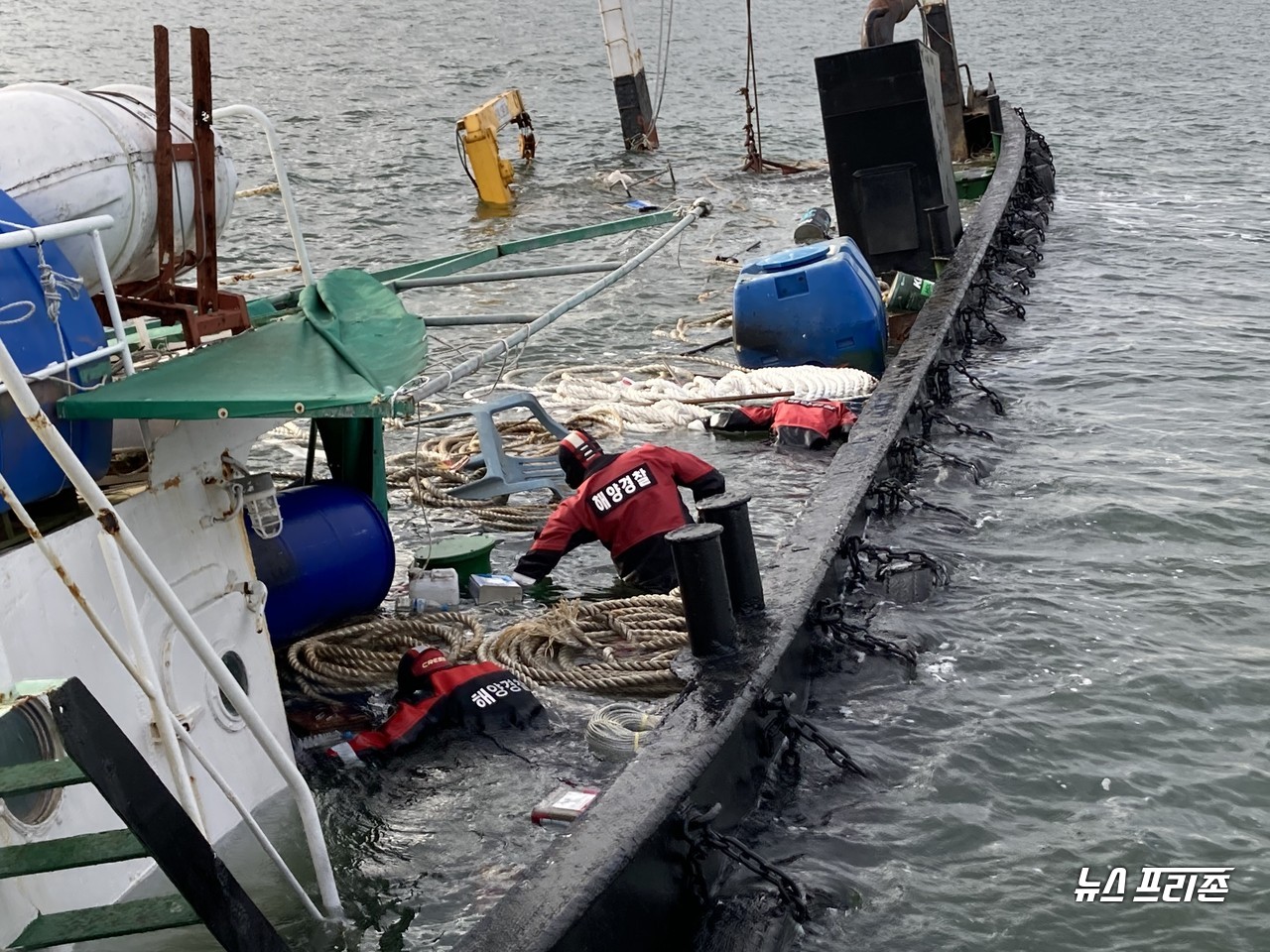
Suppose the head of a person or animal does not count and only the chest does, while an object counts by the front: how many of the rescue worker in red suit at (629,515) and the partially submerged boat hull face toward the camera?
0

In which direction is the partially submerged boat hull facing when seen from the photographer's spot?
facing away from the viewer and to the right of the viewer

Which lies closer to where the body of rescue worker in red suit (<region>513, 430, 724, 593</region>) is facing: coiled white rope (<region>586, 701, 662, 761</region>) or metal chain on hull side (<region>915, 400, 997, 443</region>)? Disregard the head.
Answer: the metal chain on hull side

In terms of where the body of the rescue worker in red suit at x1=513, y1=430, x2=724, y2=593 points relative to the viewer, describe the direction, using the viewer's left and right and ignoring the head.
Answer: facing away from the viewer and to the left of the viewer

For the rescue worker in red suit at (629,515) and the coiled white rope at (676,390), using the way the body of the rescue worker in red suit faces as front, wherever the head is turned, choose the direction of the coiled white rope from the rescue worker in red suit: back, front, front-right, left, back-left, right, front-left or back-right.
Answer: front-right

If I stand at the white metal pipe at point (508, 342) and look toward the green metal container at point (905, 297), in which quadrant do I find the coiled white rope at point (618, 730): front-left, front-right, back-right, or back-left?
back-right

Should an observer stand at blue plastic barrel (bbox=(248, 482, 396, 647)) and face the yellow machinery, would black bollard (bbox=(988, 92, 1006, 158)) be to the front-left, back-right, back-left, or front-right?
front-right

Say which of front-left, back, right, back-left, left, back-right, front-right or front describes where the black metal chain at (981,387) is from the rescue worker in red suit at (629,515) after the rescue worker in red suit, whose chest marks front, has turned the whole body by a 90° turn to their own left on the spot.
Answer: back

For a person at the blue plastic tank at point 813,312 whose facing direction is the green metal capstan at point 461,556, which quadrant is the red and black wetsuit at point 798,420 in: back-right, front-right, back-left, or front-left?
front-left
